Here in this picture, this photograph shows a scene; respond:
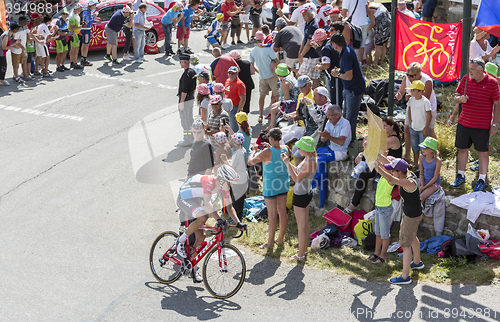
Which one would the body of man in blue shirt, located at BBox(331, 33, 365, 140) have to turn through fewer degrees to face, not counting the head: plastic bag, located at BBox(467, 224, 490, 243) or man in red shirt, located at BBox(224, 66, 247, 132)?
the man in red shirt

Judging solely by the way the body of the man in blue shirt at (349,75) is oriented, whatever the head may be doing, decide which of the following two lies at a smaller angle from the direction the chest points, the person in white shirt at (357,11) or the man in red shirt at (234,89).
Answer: the man in red shirt

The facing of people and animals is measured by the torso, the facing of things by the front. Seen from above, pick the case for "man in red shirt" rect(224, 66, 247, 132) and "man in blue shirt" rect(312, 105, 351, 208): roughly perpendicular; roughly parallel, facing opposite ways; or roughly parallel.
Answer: roughly parallel

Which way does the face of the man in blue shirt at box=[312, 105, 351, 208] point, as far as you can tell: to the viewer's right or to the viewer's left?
to the viewer's left

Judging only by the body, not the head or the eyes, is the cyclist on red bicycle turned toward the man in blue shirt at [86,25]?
no

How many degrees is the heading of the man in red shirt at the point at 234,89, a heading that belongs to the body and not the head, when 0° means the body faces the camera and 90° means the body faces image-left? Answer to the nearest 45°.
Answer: approximately 45°

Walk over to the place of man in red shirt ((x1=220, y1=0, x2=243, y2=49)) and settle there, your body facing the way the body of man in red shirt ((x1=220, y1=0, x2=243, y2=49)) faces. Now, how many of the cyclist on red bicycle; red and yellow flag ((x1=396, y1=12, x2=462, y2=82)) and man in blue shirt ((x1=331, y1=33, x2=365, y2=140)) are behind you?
0

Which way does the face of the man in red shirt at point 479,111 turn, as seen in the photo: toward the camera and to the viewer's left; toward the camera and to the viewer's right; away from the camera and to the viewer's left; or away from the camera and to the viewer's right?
toward the camera and to the viewer's left

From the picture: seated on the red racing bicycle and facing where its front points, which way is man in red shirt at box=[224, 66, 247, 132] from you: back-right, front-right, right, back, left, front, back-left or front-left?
back-left

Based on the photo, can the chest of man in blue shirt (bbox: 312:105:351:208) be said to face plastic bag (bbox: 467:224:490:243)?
no

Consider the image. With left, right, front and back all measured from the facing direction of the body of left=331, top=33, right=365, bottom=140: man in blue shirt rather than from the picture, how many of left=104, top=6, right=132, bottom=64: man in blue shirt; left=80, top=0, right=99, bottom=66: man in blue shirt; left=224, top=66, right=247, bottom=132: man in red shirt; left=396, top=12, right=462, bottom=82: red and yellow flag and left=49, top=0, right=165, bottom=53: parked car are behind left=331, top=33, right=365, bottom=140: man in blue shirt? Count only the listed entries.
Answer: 1

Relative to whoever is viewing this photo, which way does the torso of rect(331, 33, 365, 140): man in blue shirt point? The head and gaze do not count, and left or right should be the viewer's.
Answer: facing to the left of the viewer

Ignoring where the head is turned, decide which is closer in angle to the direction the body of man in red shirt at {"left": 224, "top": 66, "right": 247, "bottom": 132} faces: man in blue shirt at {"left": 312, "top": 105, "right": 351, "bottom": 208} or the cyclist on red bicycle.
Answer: the cyclist on red bicycle

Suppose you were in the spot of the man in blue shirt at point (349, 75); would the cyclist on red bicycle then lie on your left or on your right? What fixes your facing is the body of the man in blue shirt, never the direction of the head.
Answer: on your left

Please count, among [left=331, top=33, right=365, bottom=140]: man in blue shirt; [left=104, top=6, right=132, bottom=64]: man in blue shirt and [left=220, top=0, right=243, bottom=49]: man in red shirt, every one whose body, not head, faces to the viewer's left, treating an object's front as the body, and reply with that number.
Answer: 1
